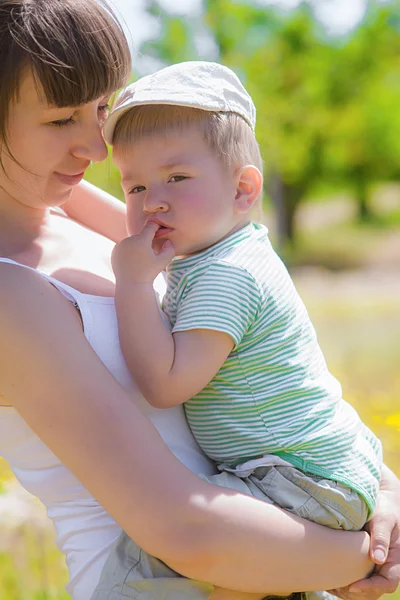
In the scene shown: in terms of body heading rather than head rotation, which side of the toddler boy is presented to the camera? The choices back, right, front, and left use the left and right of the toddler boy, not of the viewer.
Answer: left

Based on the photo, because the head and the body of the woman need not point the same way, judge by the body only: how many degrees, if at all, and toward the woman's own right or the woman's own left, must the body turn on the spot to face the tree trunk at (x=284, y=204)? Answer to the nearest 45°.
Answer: approximately 90° to the woman's own left

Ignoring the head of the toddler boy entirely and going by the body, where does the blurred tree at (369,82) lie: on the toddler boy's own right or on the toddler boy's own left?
on the toddler boy's own right

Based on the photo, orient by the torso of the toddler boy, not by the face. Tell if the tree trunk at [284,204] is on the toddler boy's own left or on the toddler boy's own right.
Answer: on the toddler boy's own right

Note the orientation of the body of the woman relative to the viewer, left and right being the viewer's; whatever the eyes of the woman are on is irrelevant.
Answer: facing to the right of the viewer

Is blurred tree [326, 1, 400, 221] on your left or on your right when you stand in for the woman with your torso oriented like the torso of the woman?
on your left
